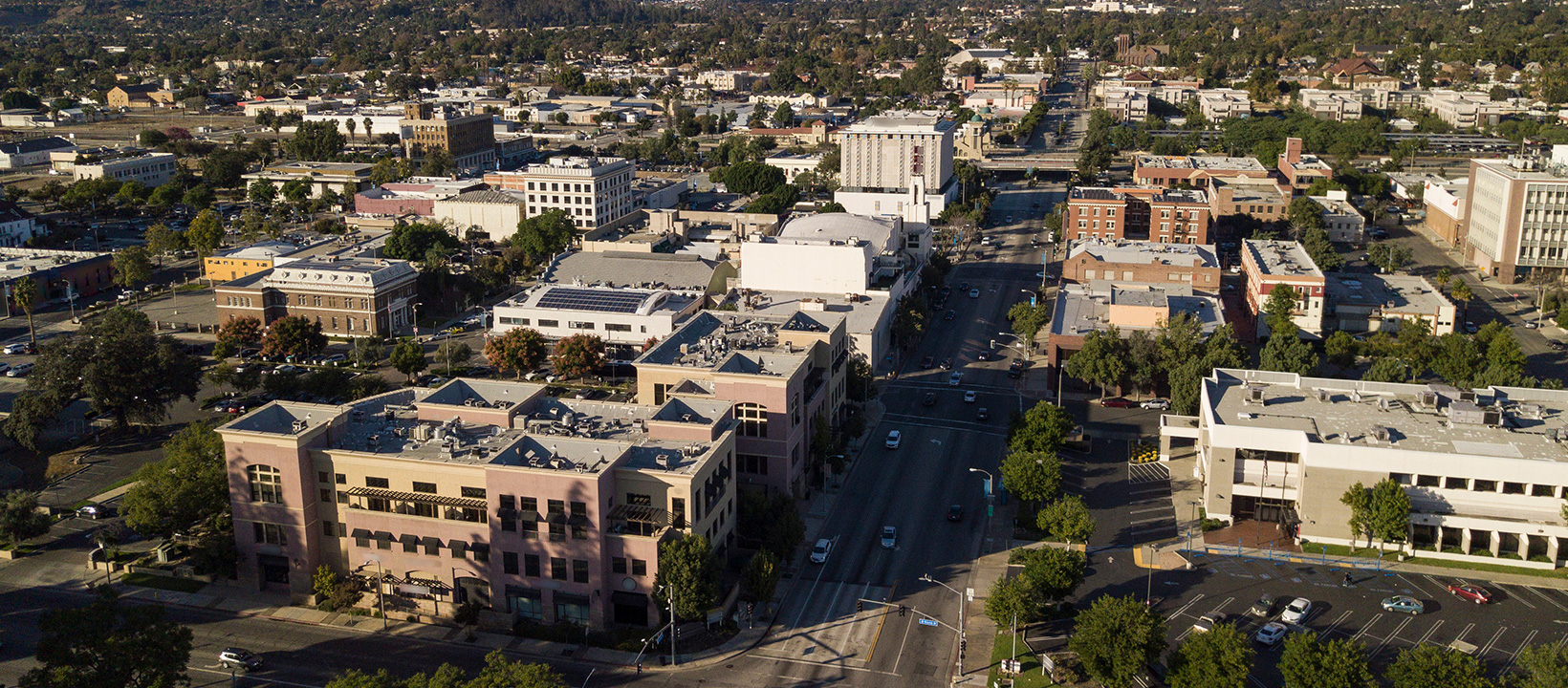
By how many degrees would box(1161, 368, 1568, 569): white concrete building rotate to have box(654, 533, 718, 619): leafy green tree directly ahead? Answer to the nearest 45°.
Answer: approximately 45° to its right

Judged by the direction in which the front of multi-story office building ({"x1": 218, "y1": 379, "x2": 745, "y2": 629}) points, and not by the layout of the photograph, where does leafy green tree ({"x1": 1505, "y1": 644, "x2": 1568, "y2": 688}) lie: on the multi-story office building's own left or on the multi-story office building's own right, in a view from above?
on the multi-story office building's own left

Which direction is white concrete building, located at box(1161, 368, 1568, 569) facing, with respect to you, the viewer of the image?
facing the viewer

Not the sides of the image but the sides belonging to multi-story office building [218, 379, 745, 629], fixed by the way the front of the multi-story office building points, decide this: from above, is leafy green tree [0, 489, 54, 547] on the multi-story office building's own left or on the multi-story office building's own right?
on the multi-story office building's own right

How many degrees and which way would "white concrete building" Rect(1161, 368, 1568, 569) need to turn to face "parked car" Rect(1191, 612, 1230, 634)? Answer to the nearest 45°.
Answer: approximately 45° to its right

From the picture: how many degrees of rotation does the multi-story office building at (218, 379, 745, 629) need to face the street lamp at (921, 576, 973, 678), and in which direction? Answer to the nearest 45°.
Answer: approximately 90° to its left

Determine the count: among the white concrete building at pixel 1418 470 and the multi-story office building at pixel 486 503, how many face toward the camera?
2

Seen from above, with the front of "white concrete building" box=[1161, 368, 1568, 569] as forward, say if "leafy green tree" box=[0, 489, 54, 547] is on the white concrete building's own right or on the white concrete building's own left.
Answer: on the white concrete building's own right

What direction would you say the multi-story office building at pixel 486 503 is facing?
toward the camera

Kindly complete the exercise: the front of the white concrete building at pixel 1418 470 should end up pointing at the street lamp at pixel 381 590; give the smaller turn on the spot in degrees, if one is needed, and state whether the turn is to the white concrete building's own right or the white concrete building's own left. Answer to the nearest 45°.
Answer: approximately 45° to the white concrete building's own right

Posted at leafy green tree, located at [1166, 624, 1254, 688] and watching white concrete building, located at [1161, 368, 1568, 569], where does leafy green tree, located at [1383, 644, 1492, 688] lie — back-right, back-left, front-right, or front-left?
front-right

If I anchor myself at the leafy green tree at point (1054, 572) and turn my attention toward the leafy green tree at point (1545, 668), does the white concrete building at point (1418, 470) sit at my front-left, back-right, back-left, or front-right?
front-left

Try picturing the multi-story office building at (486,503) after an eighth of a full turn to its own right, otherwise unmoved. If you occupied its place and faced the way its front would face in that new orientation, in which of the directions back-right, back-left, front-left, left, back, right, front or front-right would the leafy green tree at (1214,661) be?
left

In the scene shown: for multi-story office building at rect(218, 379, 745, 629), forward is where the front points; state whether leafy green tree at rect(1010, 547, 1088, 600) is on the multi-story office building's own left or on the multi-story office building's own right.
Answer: on the multi-story office building's own left

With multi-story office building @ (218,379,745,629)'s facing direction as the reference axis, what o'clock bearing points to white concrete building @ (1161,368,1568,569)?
The white concrete building is roughly at 9 o'clock from the multi-story office building.

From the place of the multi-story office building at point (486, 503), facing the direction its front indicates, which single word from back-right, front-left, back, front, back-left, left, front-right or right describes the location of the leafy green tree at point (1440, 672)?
front-left
